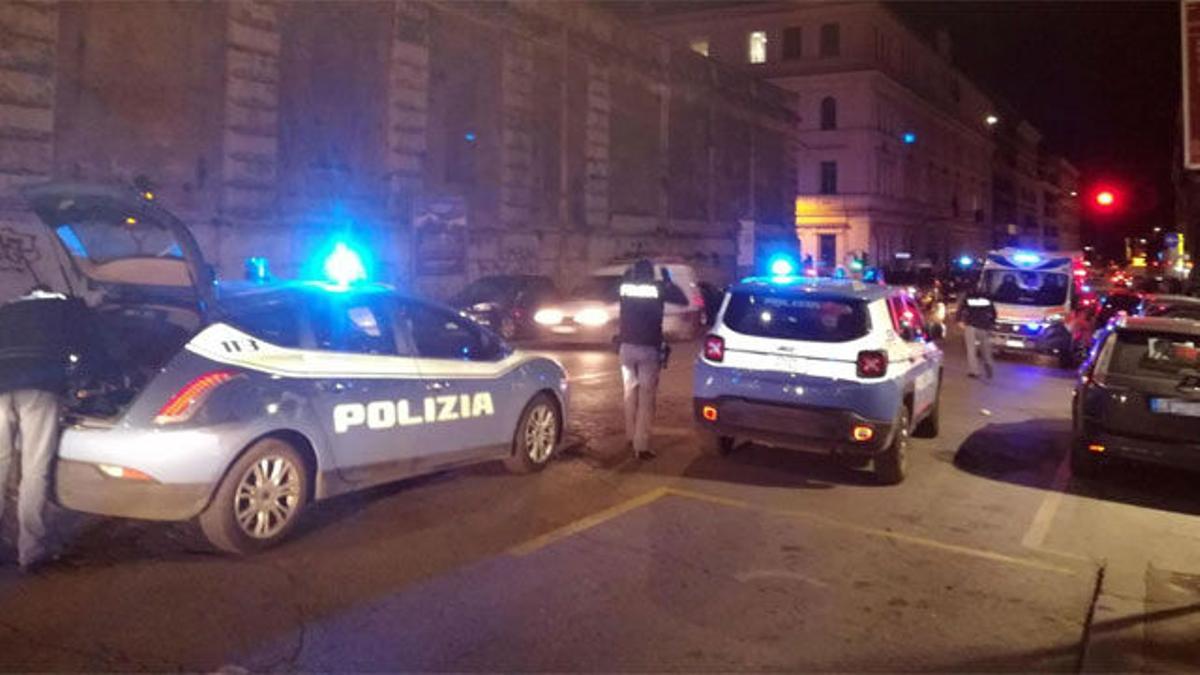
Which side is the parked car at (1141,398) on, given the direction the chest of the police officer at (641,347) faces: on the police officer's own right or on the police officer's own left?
on the police officer's own right

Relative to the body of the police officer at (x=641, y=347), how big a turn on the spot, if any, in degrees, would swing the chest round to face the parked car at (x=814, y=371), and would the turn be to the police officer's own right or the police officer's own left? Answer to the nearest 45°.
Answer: approximately 135° to the police officer's own right

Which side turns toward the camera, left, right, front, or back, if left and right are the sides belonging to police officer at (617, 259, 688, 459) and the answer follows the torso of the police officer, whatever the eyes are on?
back

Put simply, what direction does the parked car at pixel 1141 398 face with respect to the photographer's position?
facing away from the viewer

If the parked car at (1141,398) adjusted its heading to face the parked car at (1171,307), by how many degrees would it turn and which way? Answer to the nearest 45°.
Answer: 0° — it already faces it

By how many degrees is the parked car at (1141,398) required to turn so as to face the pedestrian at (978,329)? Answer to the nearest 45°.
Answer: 0° — it already faces them

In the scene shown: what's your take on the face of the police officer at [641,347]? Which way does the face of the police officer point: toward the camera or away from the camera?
away from the camera

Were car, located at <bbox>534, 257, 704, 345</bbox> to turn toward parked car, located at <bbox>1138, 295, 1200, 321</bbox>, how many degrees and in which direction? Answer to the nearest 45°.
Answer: approximately 90° to its left
